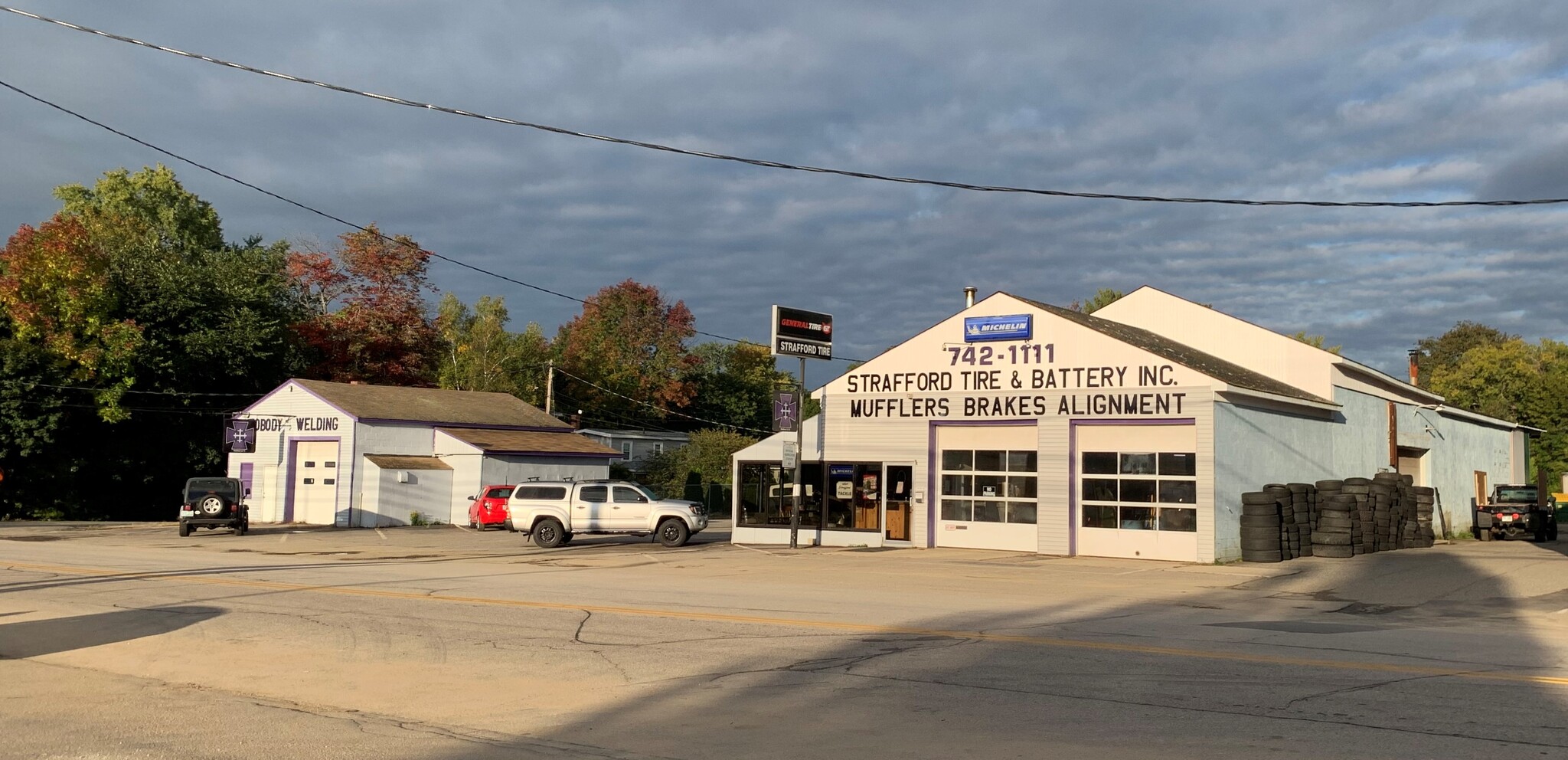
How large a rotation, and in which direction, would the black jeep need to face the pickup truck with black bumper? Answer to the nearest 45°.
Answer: approximately 135° to its right

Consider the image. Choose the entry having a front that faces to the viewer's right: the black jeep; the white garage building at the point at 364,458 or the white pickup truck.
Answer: the white pickup truck

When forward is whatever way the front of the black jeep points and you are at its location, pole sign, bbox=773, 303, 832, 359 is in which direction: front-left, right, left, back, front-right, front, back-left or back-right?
back-right

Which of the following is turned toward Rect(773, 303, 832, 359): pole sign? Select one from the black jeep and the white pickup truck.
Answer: the white pickup truck

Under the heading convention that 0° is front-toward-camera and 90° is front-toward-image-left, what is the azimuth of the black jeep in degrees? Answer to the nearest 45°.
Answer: approximately 180°

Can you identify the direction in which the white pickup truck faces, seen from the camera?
facing to the right of the viewer

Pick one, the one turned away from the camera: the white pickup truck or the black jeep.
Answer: the black jeep

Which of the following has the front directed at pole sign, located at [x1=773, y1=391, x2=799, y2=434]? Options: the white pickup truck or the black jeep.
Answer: the white pickup truck

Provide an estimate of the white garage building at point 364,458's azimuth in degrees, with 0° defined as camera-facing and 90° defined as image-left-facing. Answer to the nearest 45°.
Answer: approximately 45°

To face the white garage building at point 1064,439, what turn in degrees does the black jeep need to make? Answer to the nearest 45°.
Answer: approximately 135° to its right

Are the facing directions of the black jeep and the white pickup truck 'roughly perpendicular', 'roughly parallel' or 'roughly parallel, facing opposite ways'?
roughly perpendicular

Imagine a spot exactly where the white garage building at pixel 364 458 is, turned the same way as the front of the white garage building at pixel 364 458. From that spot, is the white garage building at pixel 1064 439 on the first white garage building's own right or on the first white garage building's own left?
on the first white garage building's own left

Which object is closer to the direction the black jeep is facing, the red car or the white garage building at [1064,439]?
the red car

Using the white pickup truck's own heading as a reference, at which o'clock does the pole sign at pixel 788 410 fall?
The pole sign is roughly at 12 o'clock from the white pickup truck.
